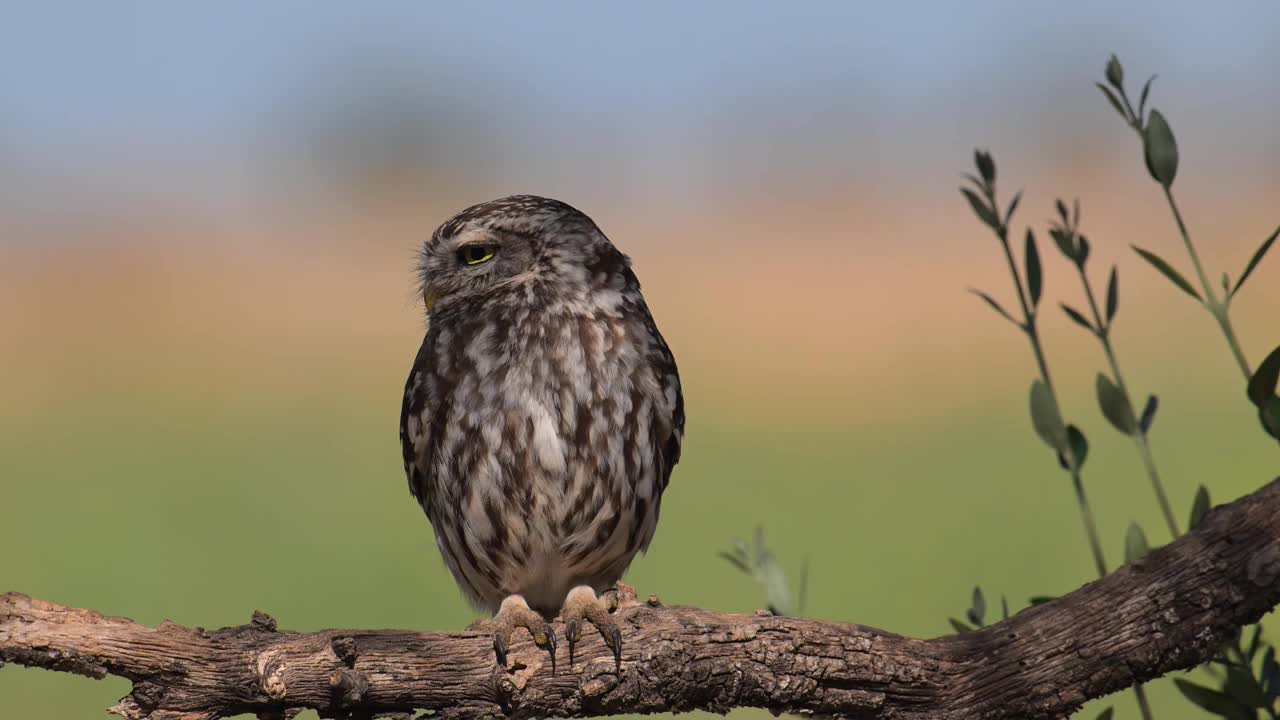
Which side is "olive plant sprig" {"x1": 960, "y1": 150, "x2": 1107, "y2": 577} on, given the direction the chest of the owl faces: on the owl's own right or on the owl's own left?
on the owl's own left

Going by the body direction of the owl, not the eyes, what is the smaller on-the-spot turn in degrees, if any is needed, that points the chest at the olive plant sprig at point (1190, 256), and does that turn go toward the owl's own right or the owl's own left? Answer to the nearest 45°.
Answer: approximately 45° to the owl's own left

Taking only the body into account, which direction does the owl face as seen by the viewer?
toward the camera
